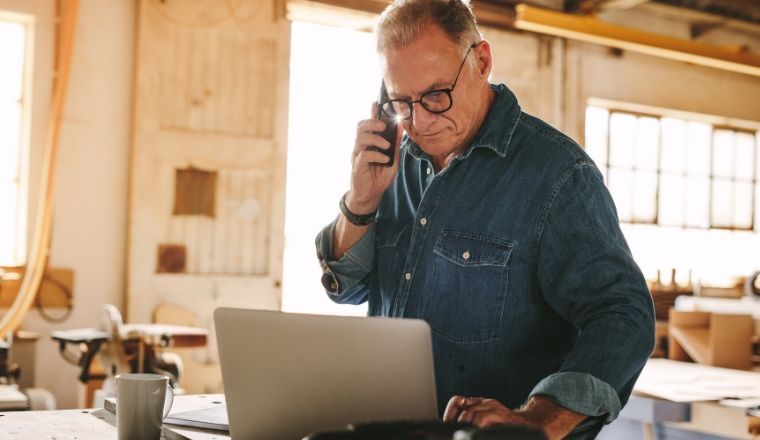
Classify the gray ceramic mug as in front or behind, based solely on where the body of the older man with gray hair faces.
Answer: in front

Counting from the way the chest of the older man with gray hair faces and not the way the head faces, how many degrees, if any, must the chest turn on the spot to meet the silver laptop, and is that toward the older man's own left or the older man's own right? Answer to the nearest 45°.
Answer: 0° — they already face it

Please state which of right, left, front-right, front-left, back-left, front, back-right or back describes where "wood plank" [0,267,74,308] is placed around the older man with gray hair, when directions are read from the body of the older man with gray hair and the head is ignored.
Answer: right

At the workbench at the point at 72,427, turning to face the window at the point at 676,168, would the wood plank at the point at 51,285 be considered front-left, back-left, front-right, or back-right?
front-left

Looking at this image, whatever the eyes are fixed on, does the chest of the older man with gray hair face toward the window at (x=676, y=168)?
no

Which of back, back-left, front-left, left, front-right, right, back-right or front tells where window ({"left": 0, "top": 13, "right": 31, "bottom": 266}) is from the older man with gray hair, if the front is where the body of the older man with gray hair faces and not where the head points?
right

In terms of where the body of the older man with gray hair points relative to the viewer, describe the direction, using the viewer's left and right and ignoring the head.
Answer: facing the viewer and to the left of the viewer

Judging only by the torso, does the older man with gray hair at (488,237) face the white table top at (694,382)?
no

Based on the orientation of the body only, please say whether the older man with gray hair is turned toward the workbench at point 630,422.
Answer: no

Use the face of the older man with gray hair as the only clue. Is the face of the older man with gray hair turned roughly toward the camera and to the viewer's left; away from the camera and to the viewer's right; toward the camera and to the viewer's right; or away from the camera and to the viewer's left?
toward the camera and to the viewer's left

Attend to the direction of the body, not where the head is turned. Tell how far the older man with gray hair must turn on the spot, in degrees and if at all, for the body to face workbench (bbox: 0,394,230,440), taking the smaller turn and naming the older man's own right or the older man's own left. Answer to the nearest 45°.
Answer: approximately 45° to the older man's own right
